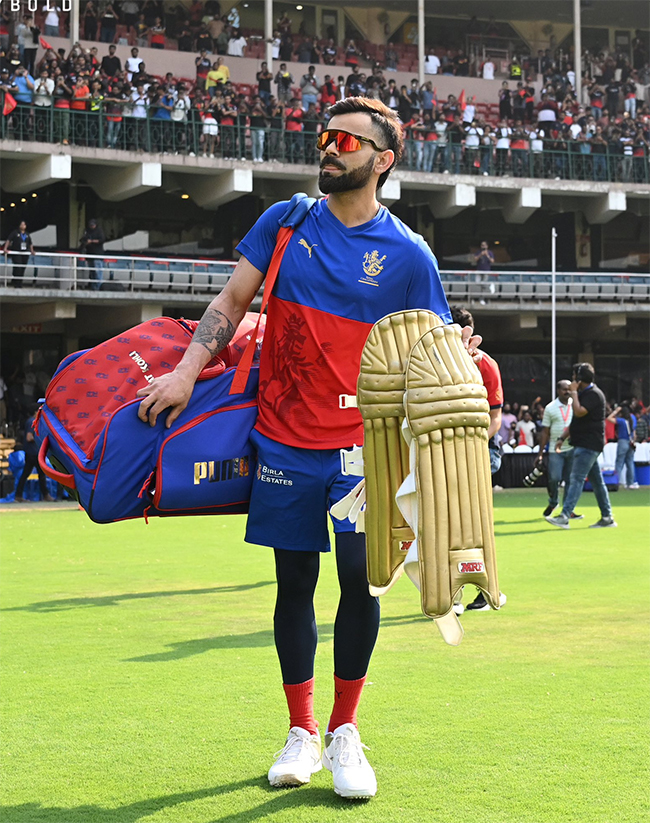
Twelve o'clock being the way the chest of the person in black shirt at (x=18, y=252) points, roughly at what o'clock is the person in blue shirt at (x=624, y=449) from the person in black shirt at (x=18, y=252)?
the person in blue shirt at (x=624, y=449) is roughly at 10 o'clock from the person in black shirt at (x=18, y=252).

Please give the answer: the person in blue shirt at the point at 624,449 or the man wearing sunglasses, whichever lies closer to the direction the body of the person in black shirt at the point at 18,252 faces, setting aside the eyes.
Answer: the man wearing sunglasses

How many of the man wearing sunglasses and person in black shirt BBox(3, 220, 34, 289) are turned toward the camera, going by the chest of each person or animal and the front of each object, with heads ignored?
2

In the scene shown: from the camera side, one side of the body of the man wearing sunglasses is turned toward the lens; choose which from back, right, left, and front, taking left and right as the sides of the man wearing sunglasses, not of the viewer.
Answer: front

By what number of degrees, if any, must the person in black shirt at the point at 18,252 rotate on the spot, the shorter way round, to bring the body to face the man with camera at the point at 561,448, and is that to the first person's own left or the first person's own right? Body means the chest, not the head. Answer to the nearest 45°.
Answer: approximately 45° to the first person's own left

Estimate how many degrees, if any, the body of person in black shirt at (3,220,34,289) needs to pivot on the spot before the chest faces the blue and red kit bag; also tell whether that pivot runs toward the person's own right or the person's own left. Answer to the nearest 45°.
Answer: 0° — they already face it

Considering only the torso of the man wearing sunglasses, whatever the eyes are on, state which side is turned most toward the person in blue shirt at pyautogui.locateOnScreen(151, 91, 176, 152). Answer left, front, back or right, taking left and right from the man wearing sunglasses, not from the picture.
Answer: back

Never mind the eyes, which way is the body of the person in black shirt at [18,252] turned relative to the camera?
toward the camera

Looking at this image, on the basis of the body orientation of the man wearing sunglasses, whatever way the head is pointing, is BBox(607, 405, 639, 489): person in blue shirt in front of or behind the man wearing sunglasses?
behind

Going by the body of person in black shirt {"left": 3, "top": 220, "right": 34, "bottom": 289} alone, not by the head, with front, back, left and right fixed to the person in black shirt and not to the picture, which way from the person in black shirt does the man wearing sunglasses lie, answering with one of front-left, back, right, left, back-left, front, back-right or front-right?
front

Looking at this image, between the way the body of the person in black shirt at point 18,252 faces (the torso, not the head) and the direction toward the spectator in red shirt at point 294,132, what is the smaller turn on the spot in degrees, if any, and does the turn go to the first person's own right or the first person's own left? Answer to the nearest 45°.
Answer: approximately 90° to the first person's own left

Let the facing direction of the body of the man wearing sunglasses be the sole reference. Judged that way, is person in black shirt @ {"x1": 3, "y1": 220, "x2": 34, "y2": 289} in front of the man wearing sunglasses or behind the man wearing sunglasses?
behind
